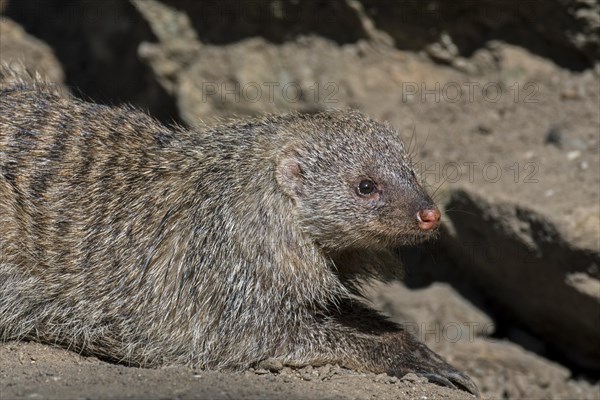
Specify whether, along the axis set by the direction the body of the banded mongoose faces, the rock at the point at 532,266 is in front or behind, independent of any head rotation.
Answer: in front

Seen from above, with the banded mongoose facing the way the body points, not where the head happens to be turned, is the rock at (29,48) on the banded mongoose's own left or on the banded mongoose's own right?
on the banded mongoose's own left

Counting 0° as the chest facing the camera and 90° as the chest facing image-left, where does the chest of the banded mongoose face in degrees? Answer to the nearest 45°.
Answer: approximately 270°

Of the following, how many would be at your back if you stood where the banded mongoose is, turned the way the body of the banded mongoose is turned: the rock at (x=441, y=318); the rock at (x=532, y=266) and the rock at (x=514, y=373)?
0
